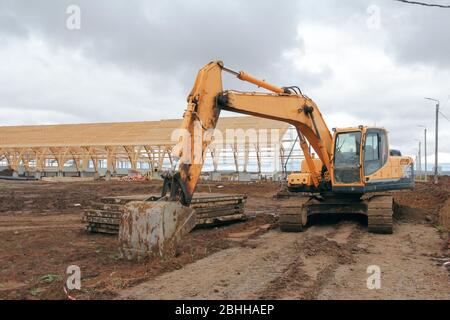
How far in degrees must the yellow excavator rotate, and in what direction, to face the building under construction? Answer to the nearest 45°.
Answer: approximately 90° to its right
